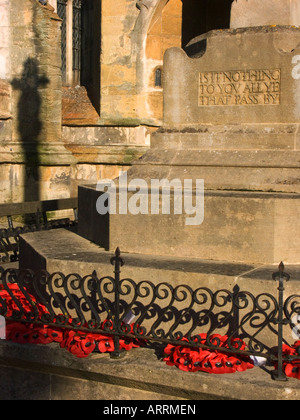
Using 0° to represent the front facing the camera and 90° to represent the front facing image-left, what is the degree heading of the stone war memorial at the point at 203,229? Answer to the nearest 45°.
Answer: approximately 0°
